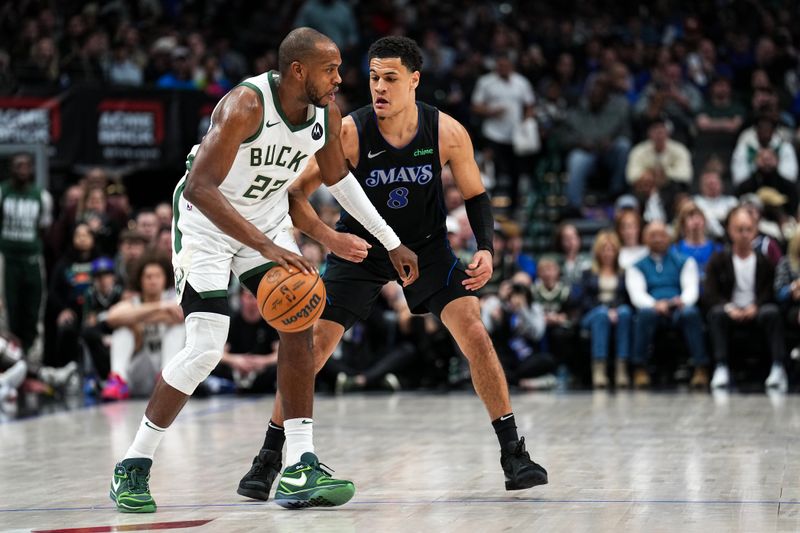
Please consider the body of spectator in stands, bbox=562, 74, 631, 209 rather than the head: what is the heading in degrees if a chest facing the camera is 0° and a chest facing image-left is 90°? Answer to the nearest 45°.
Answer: approximately 0°

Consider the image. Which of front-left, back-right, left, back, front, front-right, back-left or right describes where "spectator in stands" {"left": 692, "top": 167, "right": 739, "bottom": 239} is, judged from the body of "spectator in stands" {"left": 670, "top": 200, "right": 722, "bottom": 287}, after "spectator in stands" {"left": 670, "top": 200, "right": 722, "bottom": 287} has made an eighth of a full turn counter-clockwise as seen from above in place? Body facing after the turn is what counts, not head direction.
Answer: back-left

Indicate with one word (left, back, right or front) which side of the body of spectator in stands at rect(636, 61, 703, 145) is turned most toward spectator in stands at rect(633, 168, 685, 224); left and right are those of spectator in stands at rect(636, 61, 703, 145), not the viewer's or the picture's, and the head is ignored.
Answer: front

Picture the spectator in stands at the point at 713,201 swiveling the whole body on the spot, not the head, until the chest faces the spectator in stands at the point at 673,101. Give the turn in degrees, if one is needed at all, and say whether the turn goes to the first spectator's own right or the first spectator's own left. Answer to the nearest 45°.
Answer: approximately 180°

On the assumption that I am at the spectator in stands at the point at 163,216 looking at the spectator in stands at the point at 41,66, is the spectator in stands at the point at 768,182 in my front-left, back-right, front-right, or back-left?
back-right

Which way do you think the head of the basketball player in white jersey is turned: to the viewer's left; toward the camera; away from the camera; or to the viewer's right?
to the viewer's right
